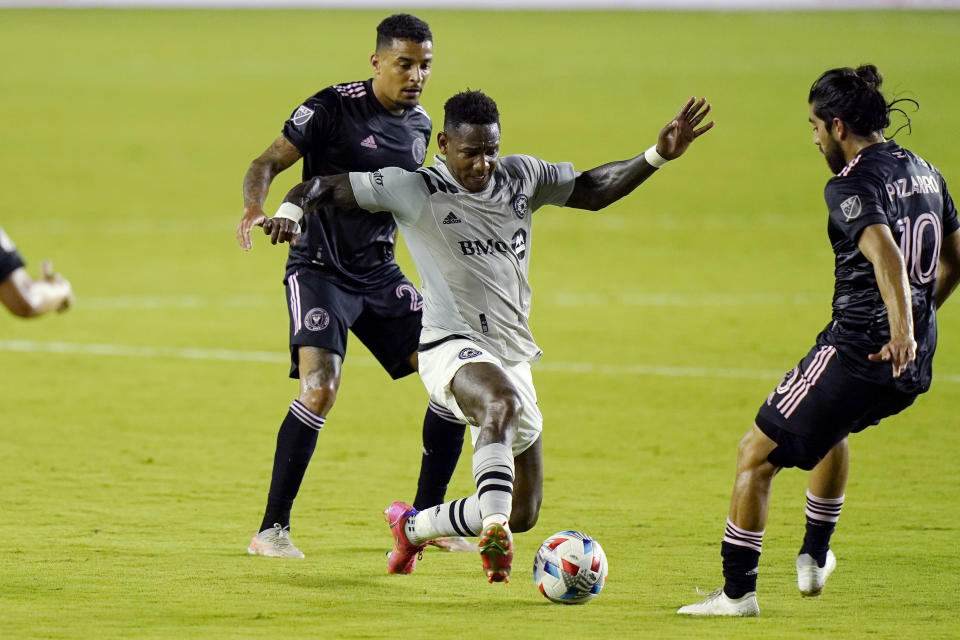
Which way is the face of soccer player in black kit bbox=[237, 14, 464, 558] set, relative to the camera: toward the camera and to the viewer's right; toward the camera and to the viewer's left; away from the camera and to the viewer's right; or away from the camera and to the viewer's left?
toward the camera and to the viewer's right

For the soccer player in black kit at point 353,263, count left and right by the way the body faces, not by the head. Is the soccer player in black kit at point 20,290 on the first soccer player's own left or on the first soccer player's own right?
on the first soccer player's own right

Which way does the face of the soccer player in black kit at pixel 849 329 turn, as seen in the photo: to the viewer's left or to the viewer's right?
to the viewer's left

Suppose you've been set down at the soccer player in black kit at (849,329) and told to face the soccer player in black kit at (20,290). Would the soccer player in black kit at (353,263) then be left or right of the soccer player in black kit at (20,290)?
right

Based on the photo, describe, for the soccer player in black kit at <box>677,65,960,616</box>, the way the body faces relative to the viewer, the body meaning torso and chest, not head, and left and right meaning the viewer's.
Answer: facing away from the viewer and to the left of the viewer

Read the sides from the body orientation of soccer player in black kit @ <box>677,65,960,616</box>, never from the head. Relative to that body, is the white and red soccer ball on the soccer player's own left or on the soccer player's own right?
on the soccer player's own left

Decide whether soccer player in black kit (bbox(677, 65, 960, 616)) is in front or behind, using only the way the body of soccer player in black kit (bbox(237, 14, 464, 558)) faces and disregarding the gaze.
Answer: in front

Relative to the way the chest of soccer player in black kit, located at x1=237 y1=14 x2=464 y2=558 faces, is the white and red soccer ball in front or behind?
in front

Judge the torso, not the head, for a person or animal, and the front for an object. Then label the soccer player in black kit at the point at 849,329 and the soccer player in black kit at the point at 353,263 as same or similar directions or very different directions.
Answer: very different directions

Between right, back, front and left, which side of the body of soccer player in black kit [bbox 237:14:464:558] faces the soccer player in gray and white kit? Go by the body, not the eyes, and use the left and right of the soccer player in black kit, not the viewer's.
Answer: front

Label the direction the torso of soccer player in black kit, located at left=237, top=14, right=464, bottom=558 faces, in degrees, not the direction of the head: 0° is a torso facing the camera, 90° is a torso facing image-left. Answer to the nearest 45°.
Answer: approximately 315°
